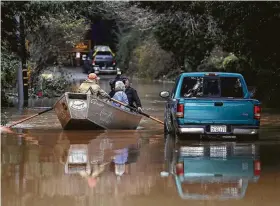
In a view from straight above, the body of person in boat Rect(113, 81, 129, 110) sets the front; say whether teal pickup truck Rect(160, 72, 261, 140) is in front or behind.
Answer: behind

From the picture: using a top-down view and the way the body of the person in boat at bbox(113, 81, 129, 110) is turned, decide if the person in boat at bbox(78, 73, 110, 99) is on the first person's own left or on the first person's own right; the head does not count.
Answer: on the first person's own left

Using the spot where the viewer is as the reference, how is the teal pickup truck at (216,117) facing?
facing away from the viewer

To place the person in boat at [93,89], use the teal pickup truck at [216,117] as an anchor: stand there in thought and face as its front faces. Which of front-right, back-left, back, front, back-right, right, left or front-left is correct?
front-left

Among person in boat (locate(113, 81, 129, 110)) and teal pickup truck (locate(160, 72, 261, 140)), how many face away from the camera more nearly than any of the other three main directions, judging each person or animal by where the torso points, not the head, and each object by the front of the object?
2

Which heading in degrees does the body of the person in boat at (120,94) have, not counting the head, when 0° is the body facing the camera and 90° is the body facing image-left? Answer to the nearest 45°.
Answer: approximately 180°
